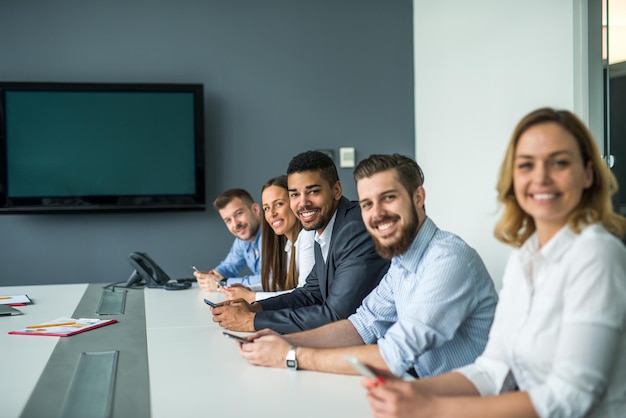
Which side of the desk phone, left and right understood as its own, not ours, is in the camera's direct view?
right

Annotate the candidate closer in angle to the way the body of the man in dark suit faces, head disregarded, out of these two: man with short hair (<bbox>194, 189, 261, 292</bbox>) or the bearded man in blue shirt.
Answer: the bearded man in blue shirt

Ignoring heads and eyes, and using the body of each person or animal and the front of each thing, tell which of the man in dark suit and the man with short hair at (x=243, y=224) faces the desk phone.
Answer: the man with short hair

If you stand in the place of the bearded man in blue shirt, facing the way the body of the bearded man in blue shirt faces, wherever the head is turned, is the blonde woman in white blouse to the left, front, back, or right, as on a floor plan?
left

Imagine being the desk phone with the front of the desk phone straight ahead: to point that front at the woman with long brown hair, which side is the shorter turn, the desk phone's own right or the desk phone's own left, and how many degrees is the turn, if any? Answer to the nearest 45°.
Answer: approximately 45° to the desk phone's own right

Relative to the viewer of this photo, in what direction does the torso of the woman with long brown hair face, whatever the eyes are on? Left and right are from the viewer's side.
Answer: facing the viewer and to the left of the viewer

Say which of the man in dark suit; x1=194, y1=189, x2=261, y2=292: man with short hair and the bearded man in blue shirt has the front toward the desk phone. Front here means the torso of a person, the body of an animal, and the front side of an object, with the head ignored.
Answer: the man with short hair

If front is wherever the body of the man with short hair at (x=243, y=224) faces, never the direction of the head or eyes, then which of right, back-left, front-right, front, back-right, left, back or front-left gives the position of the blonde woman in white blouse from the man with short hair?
front-left

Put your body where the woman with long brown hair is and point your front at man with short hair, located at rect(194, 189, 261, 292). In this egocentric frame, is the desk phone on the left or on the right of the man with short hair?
left

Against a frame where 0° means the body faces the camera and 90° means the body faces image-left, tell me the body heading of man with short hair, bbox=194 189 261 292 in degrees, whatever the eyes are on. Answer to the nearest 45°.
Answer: approximately 45°

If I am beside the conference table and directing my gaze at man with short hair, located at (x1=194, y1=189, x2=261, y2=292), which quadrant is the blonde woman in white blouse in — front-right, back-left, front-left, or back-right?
back-right

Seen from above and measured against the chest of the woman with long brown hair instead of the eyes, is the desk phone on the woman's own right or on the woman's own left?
on the woman's own right

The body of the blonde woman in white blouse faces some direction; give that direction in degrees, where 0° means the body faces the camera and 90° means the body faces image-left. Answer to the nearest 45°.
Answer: approximately 45°
